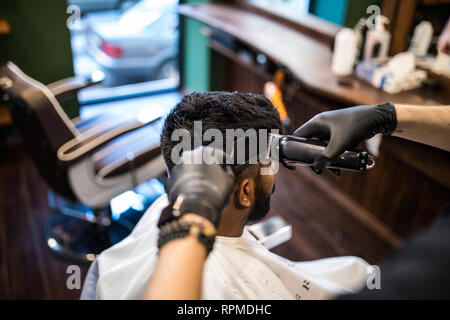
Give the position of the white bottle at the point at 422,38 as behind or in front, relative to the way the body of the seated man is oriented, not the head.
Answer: in front

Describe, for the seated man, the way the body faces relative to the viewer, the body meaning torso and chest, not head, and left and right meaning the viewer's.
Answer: facing away from the viewer and to the right of the viewer

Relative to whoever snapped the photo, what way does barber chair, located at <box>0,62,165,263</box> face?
facing away from the viewer and to the right of the viewer

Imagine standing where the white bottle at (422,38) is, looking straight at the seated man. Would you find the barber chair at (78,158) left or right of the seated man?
right

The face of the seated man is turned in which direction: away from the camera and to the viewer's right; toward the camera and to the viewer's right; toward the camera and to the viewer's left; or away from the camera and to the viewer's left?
away from the camera and to the viewer's right

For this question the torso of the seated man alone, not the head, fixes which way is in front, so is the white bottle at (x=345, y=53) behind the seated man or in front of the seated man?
in front

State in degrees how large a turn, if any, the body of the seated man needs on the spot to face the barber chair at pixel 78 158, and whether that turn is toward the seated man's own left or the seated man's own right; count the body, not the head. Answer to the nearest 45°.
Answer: approximately 90° to the seated man's own left

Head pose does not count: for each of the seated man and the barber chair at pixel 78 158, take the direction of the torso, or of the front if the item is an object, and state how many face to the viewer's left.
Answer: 0
